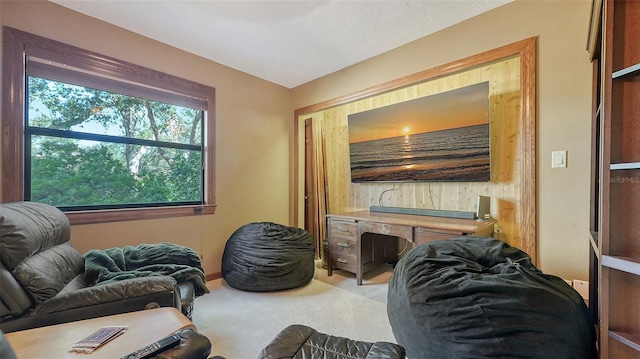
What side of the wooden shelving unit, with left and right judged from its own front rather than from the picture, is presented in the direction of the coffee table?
front

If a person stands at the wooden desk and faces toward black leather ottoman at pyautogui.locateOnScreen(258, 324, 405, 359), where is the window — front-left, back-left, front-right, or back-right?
front-right

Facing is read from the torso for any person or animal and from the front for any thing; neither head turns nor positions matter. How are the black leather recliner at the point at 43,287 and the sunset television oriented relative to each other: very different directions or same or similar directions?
very different directions

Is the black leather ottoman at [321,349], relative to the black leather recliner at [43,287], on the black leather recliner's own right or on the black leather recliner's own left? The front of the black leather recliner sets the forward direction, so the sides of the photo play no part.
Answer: on the black leather recliner's own right

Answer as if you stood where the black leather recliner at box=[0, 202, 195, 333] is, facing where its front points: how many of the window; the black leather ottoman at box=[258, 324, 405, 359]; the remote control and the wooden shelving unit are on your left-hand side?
1

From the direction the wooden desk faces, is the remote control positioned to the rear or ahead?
ahead

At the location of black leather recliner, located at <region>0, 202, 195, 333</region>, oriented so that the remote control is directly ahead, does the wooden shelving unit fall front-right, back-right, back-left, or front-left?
front-left

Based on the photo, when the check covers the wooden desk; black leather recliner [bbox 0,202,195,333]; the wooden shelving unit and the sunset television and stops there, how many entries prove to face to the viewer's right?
1

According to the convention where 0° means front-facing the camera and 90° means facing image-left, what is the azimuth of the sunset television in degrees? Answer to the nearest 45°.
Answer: approximately 45°

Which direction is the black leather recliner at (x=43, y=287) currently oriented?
to the viewer's right

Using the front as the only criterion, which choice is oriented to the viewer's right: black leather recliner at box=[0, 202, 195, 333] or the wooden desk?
the black leather recliner

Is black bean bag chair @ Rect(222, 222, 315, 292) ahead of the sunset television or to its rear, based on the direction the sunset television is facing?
ahead

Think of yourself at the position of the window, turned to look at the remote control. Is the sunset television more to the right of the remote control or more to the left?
left

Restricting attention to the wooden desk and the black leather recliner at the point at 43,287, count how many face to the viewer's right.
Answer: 1

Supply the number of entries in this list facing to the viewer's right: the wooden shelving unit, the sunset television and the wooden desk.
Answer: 0
